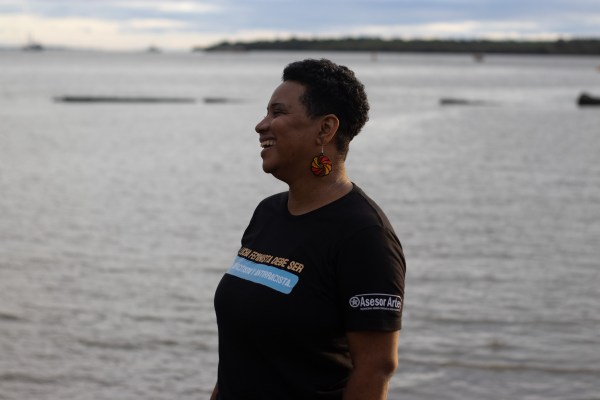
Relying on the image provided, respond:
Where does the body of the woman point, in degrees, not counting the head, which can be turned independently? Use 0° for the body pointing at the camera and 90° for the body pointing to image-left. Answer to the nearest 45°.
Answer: approximately 45°

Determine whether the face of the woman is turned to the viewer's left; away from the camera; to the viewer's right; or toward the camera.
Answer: to the viewer's left
